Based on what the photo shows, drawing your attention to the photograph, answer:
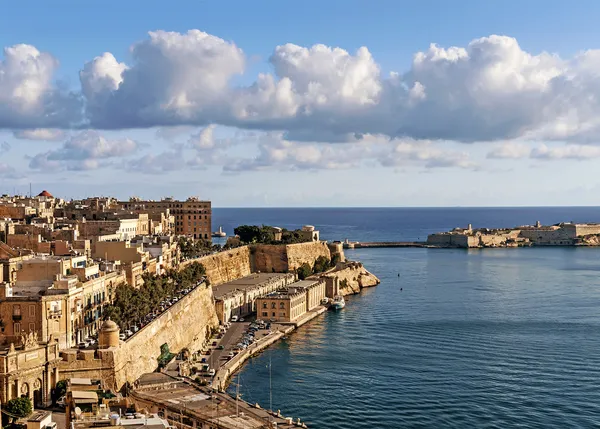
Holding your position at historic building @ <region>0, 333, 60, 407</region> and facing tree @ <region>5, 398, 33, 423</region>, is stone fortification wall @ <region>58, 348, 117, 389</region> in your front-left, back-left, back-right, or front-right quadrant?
back-left

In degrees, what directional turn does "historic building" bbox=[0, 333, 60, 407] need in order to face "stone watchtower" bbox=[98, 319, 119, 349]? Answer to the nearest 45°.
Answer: approximately 90° to its left

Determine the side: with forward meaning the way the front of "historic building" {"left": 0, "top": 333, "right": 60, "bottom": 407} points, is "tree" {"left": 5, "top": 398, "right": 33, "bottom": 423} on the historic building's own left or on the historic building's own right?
on the historic building's own right

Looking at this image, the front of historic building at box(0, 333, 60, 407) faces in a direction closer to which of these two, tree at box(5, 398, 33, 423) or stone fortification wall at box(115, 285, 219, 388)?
the tree

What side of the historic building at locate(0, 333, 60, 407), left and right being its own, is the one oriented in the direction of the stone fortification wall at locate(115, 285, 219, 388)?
left

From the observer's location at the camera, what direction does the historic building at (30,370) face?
facing the viewer and to the right of the viewer
